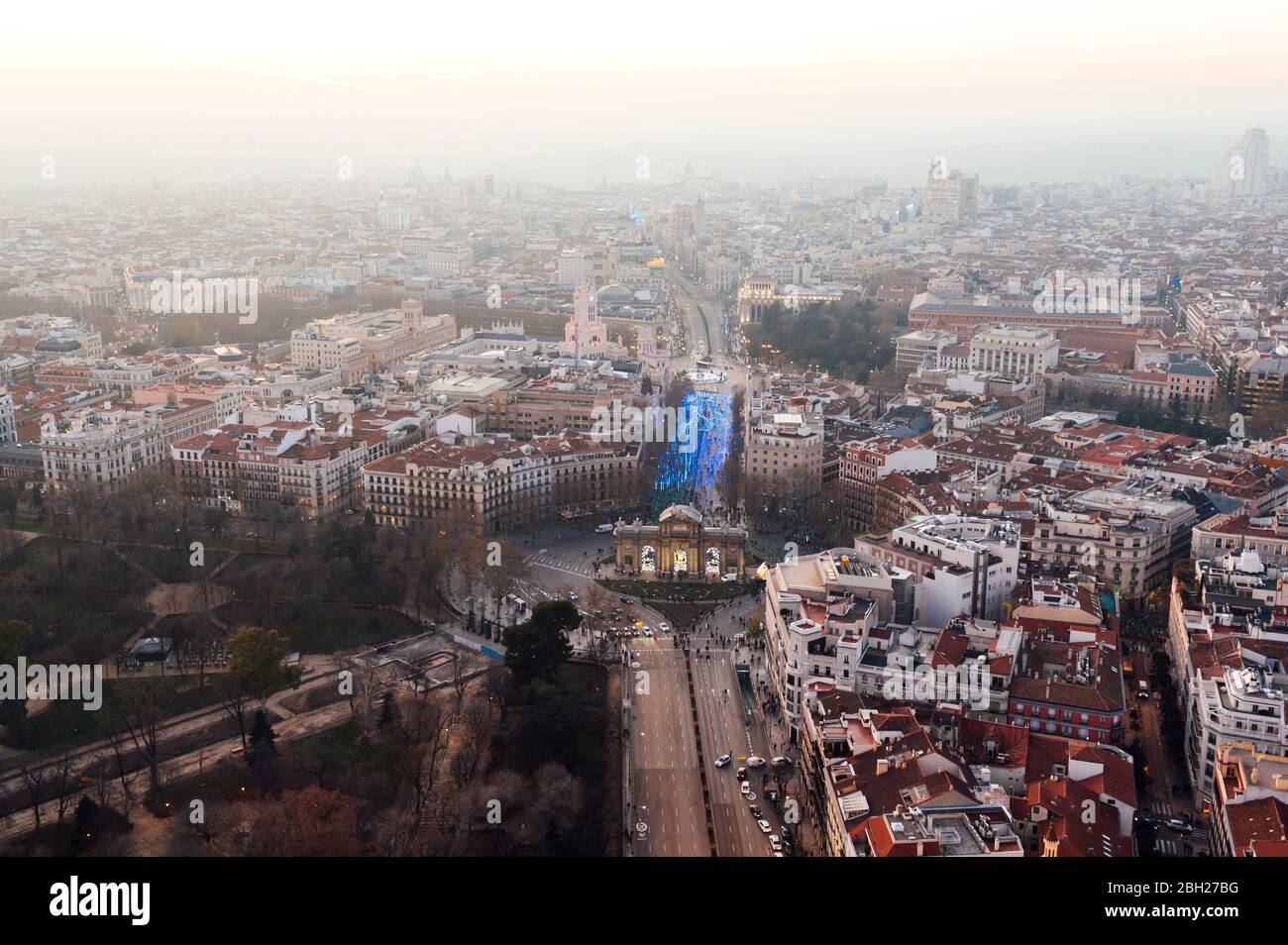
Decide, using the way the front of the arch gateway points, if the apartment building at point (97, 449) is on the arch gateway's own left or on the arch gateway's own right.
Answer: on the arch gateway's own right

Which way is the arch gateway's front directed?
toward the camera

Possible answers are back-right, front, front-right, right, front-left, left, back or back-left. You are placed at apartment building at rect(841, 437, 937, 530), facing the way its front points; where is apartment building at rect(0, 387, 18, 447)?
front-right

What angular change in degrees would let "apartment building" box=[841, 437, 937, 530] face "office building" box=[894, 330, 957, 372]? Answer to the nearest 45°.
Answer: approximately 135° to its right

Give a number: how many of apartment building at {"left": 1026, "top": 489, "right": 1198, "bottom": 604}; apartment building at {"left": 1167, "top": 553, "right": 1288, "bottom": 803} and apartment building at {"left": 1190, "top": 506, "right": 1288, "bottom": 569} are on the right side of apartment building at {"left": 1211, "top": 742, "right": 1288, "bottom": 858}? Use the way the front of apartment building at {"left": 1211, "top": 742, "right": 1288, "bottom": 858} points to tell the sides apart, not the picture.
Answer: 3

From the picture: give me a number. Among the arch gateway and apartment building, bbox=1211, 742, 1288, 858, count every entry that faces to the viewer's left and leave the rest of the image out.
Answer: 1

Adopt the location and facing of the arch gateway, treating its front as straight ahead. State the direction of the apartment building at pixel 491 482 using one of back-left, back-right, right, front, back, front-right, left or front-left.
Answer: back-right

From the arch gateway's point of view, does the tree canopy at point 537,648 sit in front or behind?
in front

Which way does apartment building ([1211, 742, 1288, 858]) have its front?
to the viewer's left

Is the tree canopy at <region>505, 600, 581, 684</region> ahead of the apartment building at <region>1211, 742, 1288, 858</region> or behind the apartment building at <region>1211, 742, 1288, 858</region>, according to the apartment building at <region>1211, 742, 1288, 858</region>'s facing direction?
ahead

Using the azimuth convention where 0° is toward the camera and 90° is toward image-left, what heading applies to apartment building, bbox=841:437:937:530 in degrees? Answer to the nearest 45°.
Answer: approximately 45°

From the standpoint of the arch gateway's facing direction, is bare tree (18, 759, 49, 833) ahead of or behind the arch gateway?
ahead
